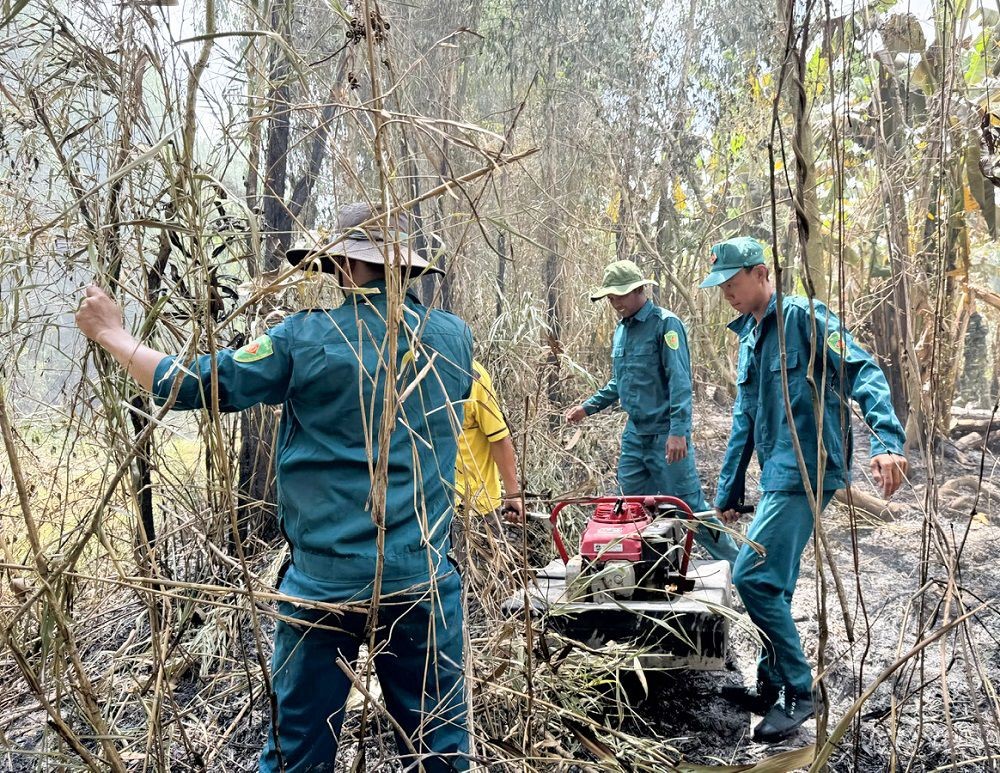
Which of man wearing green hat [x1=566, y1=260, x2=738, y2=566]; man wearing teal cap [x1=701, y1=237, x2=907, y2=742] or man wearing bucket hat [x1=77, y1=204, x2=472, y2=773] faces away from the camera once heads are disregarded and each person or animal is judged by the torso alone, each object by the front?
the man wearing bucket hat

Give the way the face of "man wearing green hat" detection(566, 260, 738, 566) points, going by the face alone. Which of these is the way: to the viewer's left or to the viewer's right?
to the viewer's left

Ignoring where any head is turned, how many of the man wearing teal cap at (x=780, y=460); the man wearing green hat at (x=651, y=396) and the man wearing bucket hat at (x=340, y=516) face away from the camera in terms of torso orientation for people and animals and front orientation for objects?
1

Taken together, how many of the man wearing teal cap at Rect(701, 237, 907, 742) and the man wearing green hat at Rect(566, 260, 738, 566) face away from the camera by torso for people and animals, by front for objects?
0

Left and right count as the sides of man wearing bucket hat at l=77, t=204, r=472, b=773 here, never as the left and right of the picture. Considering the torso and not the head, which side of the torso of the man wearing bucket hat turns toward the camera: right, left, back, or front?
back

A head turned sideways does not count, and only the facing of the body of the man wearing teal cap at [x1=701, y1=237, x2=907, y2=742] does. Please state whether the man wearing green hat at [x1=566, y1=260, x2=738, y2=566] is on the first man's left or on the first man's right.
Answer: on the first man's right

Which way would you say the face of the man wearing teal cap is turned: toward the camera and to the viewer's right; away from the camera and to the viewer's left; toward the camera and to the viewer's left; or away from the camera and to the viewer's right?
toward the camera and to the viewer's left

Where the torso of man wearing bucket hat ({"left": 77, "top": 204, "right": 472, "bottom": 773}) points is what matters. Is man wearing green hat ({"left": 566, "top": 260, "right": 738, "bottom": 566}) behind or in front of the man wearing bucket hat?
in front

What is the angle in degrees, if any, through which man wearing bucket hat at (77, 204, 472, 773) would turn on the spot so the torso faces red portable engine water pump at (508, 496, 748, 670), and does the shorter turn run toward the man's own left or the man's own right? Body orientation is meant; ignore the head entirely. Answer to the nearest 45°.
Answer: approximately 45° to the man's own right

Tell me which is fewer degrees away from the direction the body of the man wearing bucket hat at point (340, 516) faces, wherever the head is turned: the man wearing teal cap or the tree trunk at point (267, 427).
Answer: the tree trunk

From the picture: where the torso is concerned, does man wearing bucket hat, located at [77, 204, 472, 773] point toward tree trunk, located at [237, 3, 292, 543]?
yes

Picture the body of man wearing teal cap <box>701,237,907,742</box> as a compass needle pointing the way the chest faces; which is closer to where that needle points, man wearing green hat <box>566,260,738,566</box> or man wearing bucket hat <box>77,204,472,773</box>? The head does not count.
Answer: the man wearing bucket hat
